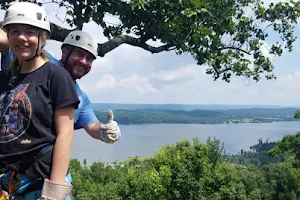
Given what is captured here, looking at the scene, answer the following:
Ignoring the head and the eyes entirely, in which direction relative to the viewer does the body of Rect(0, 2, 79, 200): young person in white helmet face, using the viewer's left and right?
facing the viewer and to the left of the viewer

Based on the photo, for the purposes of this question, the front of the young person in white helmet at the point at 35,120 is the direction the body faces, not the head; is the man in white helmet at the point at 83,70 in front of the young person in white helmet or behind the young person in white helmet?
behind

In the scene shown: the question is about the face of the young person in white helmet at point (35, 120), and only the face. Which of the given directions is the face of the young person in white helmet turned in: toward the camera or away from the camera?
toward the camera
